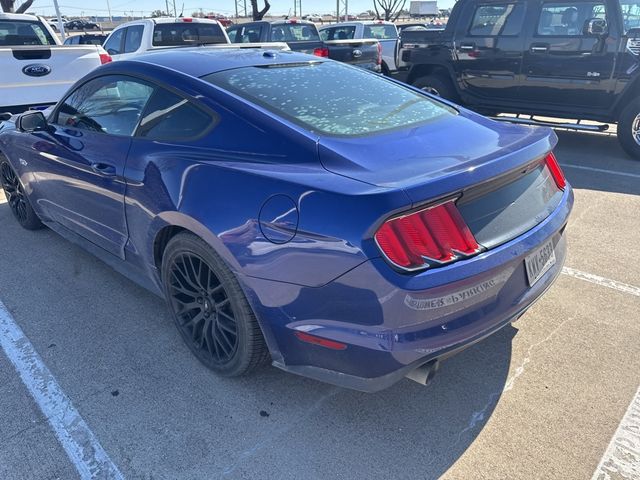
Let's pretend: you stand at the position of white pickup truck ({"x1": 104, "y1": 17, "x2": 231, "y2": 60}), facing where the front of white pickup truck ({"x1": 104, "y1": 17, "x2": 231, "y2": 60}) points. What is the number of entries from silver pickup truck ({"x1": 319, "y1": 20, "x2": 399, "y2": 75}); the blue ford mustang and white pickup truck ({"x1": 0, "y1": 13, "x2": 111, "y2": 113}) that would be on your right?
1

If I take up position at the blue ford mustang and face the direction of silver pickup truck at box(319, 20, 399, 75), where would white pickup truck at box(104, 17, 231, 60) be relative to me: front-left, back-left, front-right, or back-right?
front-left

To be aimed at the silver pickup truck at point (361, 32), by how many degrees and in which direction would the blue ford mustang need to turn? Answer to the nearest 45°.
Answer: approximately 45° to its right

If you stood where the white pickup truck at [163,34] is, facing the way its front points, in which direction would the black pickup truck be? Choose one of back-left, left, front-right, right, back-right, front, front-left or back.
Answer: back

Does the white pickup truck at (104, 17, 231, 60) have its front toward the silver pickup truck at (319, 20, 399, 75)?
no

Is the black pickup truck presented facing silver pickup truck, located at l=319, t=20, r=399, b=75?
no

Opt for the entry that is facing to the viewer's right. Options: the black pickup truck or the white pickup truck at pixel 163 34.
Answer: the black pickup truck

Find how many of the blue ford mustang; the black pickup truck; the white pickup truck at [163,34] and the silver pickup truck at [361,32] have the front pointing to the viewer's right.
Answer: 1

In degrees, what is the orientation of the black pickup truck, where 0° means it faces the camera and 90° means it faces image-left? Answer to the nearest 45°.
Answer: approximately 270°

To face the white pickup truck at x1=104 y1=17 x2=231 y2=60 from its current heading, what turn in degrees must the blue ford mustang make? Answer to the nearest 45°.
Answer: approximately 45° to its right

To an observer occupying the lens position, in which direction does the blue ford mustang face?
facing away from the viewer and to the left of the viewer

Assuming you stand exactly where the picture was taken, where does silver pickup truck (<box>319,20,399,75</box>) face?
facing away from the viewer and to the left of the viewer

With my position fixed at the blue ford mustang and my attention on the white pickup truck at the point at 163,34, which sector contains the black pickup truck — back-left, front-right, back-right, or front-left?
front-right

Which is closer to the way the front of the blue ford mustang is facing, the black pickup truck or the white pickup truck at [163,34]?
the white pickup truck

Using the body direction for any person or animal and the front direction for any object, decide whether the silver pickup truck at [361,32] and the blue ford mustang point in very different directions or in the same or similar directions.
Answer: same or similar directions

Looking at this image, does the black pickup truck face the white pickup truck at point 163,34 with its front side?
no

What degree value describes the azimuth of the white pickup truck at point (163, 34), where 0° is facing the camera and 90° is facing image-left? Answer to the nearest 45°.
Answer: approximately 135°

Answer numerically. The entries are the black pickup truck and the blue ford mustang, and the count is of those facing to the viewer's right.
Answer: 1

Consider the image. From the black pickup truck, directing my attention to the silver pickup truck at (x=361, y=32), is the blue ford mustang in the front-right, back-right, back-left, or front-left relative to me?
back-left

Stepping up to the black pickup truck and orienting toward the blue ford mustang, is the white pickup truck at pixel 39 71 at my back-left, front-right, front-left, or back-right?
front-right
